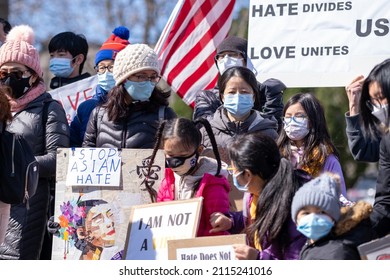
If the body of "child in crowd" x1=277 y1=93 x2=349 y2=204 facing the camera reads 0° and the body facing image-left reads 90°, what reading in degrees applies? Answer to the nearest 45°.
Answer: approximately 45°

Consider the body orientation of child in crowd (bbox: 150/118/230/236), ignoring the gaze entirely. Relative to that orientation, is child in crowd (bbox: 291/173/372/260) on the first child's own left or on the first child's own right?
on the first child's own left

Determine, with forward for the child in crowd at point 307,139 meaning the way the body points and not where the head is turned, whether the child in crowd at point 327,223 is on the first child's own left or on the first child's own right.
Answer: on the first child's own left

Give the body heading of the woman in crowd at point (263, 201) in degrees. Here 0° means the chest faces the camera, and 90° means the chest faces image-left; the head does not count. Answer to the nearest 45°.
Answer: approximately 90°

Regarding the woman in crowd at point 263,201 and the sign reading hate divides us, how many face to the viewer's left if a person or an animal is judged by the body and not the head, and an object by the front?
1

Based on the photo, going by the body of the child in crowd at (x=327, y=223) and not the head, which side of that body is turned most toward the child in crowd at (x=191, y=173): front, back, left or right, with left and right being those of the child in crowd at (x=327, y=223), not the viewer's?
right
